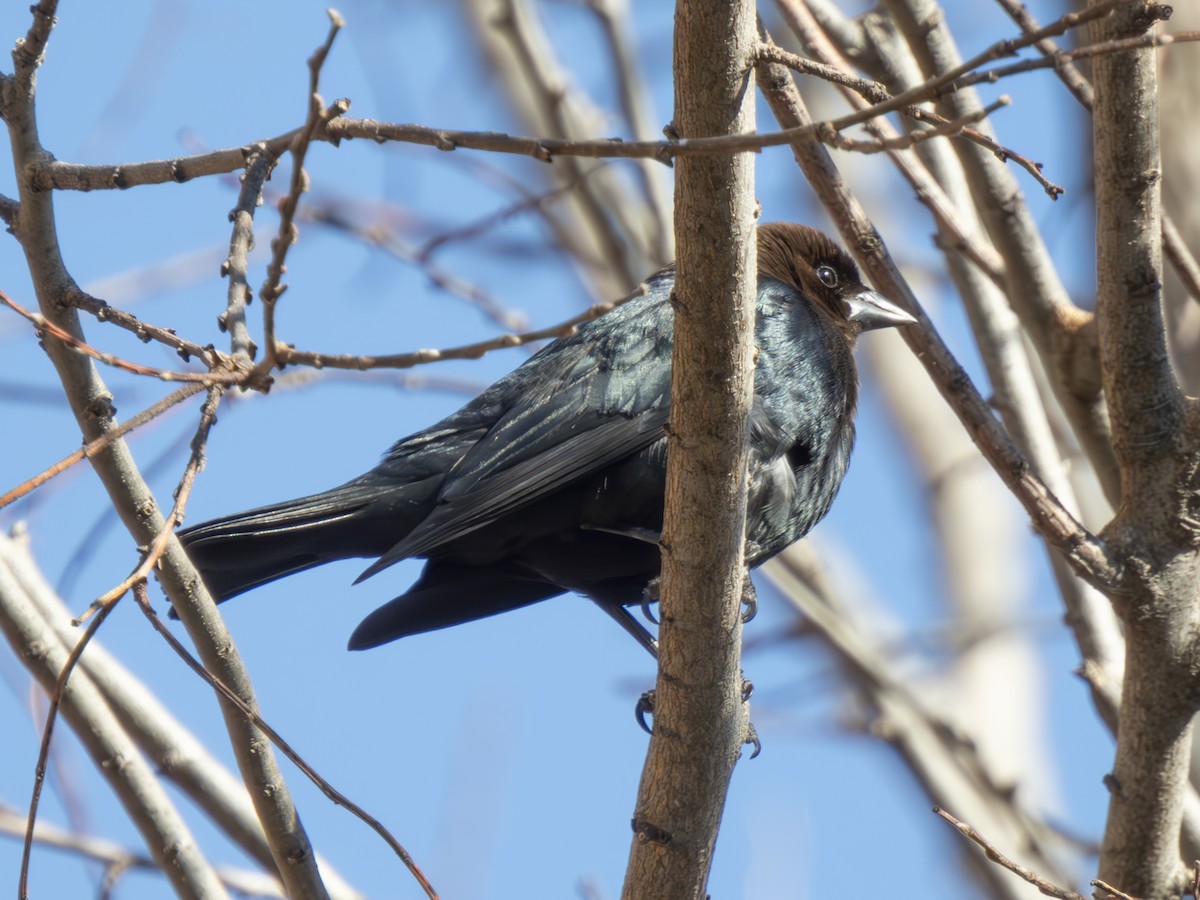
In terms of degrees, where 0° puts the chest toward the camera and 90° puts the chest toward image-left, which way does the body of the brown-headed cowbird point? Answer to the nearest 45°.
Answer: approximately 270°
